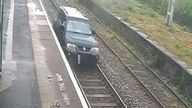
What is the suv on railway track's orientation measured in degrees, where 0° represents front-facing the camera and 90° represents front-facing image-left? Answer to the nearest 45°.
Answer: approximately 315°

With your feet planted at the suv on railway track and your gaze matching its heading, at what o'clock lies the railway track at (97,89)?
The railway track is roughly at 1 o'clock from the suv on railway track.
